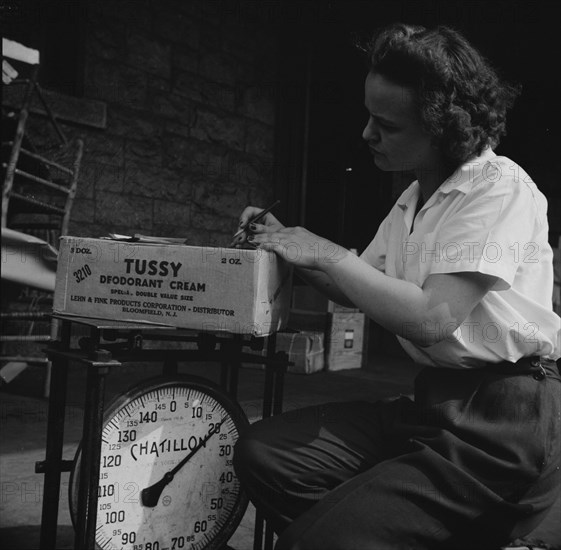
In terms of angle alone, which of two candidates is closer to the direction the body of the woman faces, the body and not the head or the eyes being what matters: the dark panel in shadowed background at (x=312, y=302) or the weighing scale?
the weighing scale

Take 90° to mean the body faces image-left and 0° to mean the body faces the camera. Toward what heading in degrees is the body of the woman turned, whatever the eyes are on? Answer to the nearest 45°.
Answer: approximately 90°

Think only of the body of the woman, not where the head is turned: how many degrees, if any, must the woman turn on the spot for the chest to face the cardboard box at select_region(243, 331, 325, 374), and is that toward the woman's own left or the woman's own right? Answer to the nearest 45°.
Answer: approximately 90° to the woman's own right

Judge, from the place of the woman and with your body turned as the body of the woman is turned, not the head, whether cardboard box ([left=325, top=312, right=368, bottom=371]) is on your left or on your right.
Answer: on your right

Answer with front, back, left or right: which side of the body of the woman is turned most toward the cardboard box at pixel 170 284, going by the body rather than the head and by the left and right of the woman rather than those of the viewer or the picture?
front

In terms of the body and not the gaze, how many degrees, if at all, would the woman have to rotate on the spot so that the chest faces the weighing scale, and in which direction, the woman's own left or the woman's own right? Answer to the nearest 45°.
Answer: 0° — they already face it

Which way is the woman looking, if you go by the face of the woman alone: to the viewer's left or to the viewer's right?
to the viewer's left

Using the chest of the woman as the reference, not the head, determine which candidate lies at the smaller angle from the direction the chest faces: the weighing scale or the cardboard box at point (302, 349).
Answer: the weighing scale
